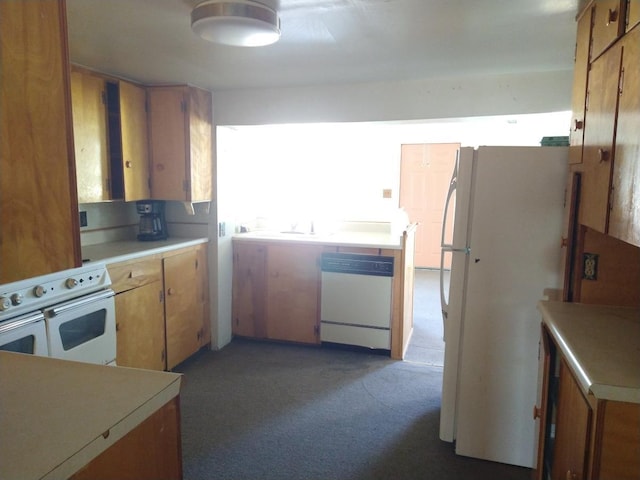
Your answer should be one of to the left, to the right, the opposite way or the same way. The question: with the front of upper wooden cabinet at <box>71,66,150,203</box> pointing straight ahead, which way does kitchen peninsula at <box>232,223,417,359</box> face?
to the right

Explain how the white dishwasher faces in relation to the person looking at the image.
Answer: facing the viewer

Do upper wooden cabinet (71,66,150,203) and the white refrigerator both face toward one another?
yes

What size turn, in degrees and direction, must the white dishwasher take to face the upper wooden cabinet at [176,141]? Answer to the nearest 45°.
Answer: approximately 90° to its right

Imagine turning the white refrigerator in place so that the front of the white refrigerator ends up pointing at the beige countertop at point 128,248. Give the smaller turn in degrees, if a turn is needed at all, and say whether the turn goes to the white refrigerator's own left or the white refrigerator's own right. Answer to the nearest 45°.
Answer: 0° — it already faces it

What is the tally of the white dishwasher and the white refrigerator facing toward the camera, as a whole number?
1

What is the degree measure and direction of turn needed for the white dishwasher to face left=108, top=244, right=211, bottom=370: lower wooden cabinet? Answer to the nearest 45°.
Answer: approximately 45° to its right

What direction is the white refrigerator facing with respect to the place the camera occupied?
facing to the left of the viewer

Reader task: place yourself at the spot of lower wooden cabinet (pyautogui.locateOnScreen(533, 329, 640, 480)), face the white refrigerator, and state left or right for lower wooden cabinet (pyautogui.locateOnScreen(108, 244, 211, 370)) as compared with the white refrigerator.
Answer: left

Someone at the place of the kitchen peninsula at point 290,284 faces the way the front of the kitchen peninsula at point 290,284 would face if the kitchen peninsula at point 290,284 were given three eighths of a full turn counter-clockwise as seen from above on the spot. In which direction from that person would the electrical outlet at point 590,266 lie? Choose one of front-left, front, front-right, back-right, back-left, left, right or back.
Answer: right

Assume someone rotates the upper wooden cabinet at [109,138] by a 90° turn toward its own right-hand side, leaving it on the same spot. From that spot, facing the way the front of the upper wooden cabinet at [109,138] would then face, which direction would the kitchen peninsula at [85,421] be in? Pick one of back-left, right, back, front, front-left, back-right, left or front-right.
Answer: front-left

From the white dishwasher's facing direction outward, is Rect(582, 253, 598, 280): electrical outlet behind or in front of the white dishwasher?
in front

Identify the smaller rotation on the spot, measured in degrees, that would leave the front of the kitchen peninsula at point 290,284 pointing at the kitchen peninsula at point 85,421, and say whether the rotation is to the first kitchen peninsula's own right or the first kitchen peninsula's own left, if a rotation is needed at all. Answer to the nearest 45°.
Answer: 0° — it already faces it

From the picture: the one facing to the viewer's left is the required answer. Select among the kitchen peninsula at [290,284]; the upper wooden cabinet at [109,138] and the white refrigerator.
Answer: the white refrigerator

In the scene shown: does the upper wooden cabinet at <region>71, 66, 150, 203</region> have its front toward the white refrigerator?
yes

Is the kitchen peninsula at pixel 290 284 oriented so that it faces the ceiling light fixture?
yes

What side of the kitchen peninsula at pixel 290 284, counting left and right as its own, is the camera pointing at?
front

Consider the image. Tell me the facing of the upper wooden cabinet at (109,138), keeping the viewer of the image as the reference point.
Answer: facing the viewer and to the right of the viewer
